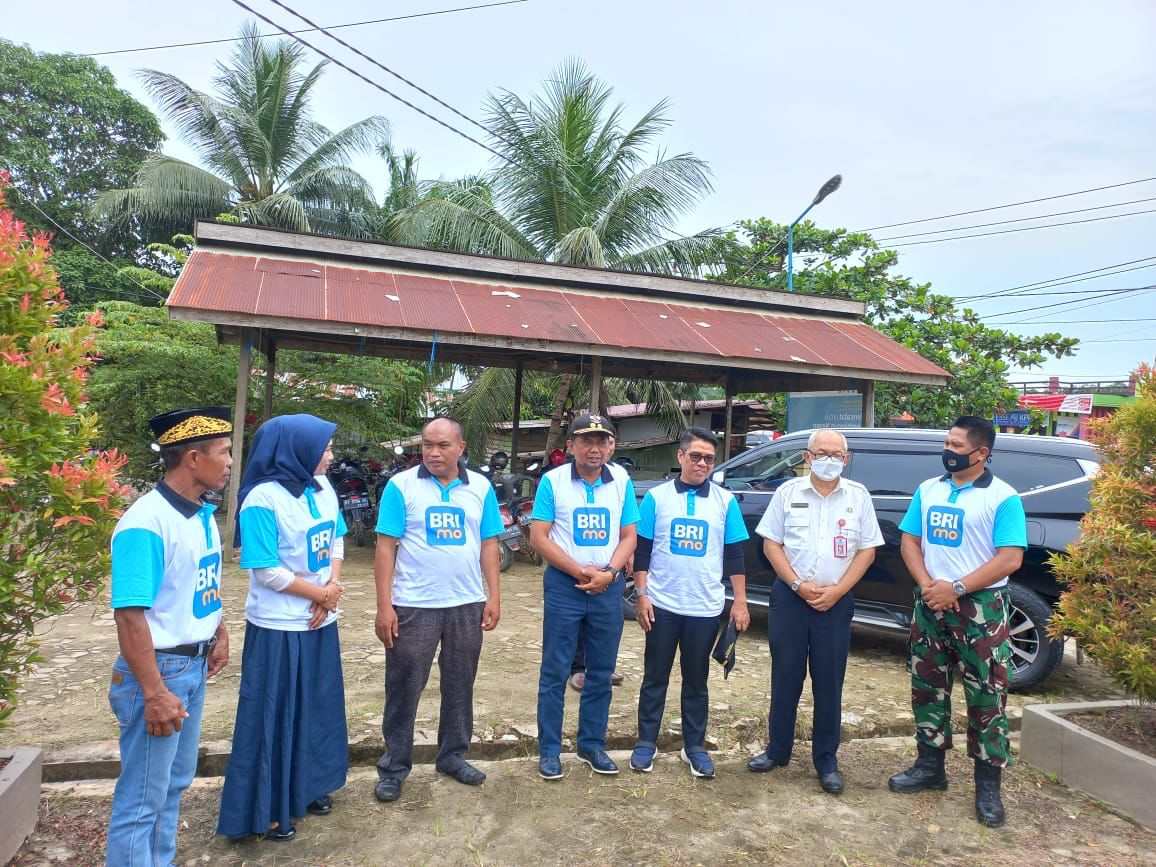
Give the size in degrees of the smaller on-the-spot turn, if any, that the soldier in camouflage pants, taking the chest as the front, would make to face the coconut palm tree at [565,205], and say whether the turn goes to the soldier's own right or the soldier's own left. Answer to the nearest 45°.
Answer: approximately 90° to the soldier's own right

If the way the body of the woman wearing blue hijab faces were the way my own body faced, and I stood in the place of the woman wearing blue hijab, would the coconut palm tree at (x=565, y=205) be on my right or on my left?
on my left

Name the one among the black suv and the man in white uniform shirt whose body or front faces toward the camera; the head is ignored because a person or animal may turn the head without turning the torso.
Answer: the man in white uniform shirt

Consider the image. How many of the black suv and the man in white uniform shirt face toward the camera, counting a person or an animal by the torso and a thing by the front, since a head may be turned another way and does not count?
1

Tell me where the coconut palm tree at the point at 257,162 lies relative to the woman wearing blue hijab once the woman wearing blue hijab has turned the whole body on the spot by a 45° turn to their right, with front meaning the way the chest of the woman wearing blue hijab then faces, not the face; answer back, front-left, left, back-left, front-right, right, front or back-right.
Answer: back

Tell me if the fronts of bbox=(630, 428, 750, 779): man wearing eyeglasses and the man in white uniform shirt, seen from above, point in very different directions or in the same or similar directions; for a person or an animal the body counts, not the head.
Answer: same or similar directions

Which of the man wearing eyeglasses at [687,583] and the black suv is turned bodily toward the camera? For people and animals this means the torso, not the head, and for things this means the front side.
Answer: the man wearing eyeglasses

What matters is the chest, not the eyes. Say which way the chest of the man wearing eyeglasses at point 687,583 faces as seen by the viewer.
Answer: toward the camera

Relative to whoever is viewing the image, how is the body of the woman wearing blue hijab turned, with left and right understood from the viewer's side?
facing the viewer and to the right of the viewer

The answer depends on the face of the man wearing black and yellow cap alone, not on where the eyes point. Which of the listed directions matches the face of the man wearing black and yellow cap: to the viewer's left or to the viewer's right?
to the viewer's right

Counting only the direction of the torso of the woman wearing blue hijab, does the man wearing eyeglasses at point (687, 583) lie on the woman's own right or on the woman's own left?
on the woman's own left

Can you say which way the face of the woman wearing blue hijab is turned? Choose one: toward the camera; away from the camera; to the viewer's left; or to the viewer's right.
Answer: to the viewer's right

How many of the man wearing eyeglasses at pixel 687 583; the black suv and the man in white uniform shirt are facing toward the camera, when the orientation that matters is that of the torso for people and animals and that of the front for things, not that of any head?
2

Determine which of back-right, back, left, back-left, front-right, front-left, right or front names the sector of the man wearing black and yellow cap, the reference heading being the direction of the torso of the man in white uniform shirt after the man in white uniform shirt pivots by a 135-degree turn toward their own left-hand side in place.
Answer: back
